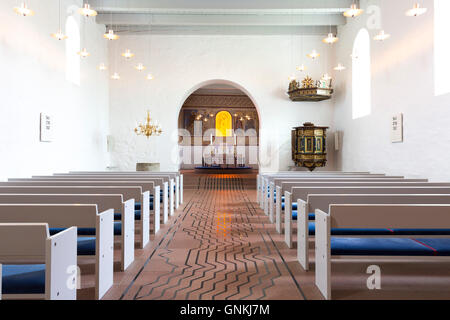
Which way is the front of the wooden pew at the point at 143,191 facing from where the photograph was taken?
facing away from the viewer

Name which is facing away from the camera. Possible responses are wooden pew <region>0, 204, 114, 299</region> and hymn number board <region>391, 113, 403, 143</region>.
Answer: the wooden pew

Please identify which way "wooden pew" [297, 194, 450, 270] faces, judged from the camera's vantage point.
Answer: facing away from the viewer

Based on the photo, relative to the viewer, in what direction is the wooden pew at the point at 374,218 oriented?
away from the camera

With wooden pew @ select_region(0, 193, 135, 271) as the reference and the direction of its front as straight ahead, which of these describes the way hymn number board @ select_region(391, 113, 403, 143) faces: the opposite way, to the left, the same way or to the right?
to the left

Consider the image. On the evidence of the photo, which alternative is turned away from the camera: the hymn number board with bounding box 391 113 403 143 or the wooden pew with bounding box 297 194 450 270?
the wooden pew

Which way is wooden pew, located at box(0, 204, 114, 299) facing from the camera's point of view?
away from the camera

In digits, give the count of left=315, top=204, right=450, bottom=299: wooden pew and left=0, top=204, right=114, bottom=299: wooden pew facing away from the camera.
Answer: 2

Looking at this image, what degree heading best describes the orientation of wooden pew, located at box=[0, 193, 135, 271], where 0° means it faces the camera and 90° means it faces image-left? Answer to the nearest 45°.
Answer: approximately 180°

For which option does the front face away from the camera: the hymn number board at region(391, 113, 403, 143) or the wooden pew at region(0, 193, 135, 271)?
the wooden pew

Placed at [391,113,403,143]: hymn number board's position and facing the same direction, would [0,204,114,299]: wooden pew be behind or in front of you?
in front

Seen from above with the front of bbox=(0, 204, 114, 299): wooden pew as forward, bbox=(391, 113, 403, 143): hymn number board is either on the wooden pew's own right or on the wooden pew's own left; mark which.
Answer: on the wooden pew's own right

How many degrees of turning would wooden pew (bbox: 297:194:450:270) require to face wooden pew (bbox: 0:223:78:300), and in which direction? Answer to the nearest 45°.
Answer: approximately 135° to its left

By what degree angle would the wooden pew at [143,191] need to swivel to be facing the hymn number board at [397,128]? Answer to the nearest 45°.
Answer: approximately 90° to its right
